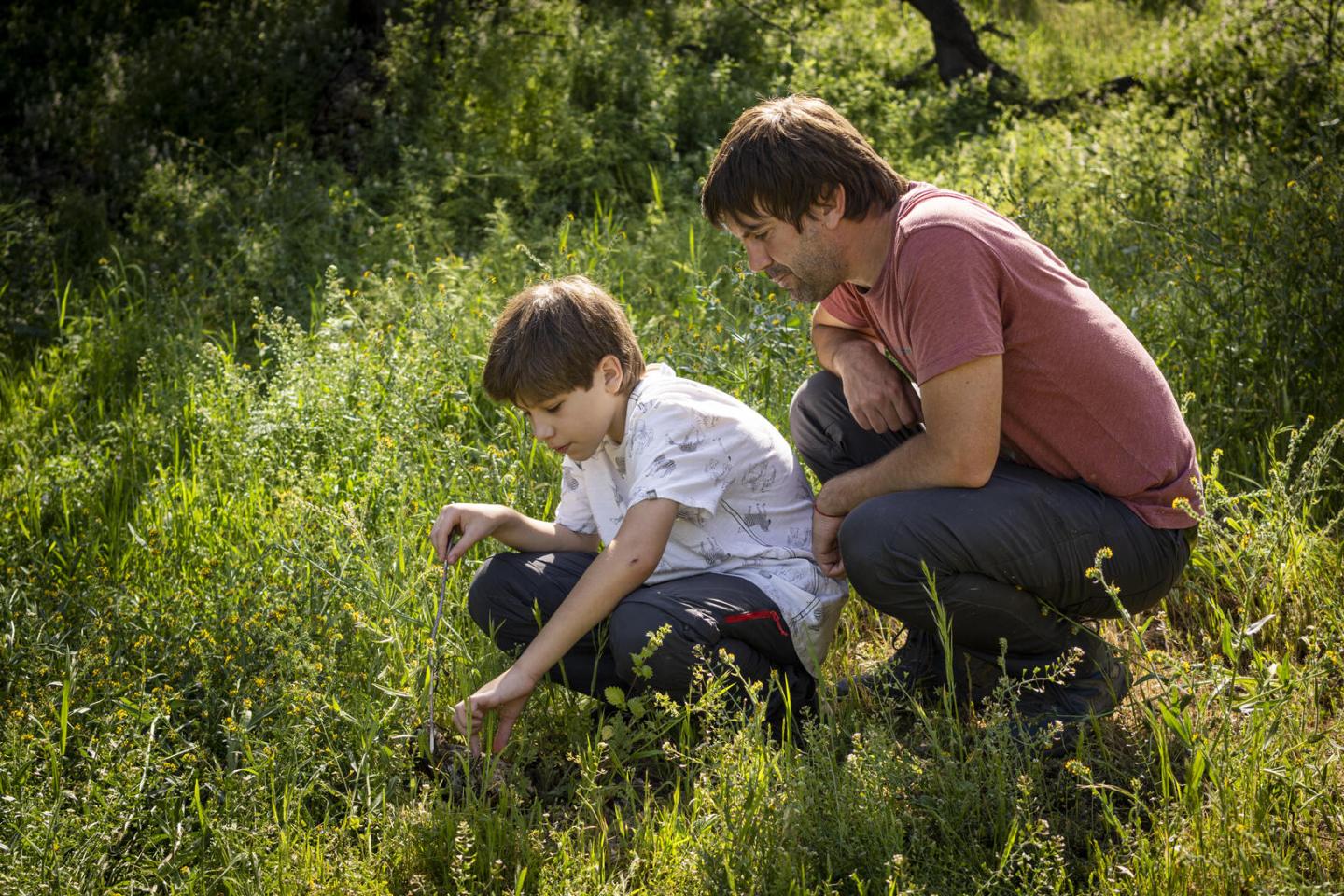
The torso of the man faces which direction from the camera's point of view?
to the viewer's left

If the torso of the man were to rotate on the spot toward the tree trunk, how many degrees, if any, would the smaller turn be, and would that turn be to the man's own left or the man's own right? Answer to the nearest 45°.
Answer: approximately 90° to the man's own right
